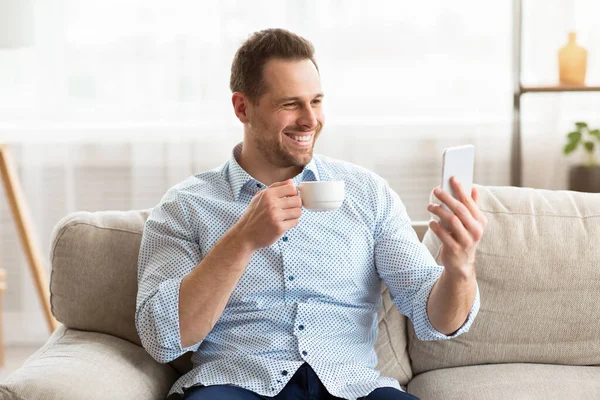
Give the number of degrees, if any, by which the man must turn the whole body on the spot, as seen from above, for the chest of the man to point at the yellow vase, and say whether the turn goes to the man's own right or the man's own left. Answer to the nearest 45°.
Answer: approximately 135° to the man's own left

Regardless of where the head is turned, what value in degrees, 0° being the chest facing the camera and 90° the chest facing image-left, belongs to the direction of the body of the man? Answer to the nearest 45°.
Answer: approximately 0°

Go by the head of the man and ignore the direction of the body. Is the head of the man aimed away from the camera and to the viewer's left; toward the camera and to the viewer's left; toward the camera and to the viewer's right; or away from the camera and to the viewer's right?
toward the camera and to the viewer's right

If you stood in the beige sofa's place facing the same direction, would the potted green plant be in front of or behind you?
behind

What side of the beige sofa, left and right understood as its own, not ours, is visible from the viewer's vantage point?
front

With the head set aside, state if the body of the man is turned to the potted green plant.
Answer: no
